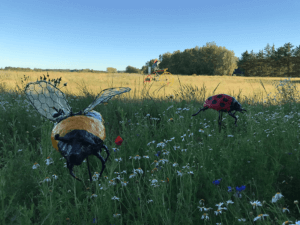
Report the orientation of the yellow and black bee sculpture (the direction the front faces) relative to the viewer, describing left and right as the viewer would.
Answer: facing the viewer
